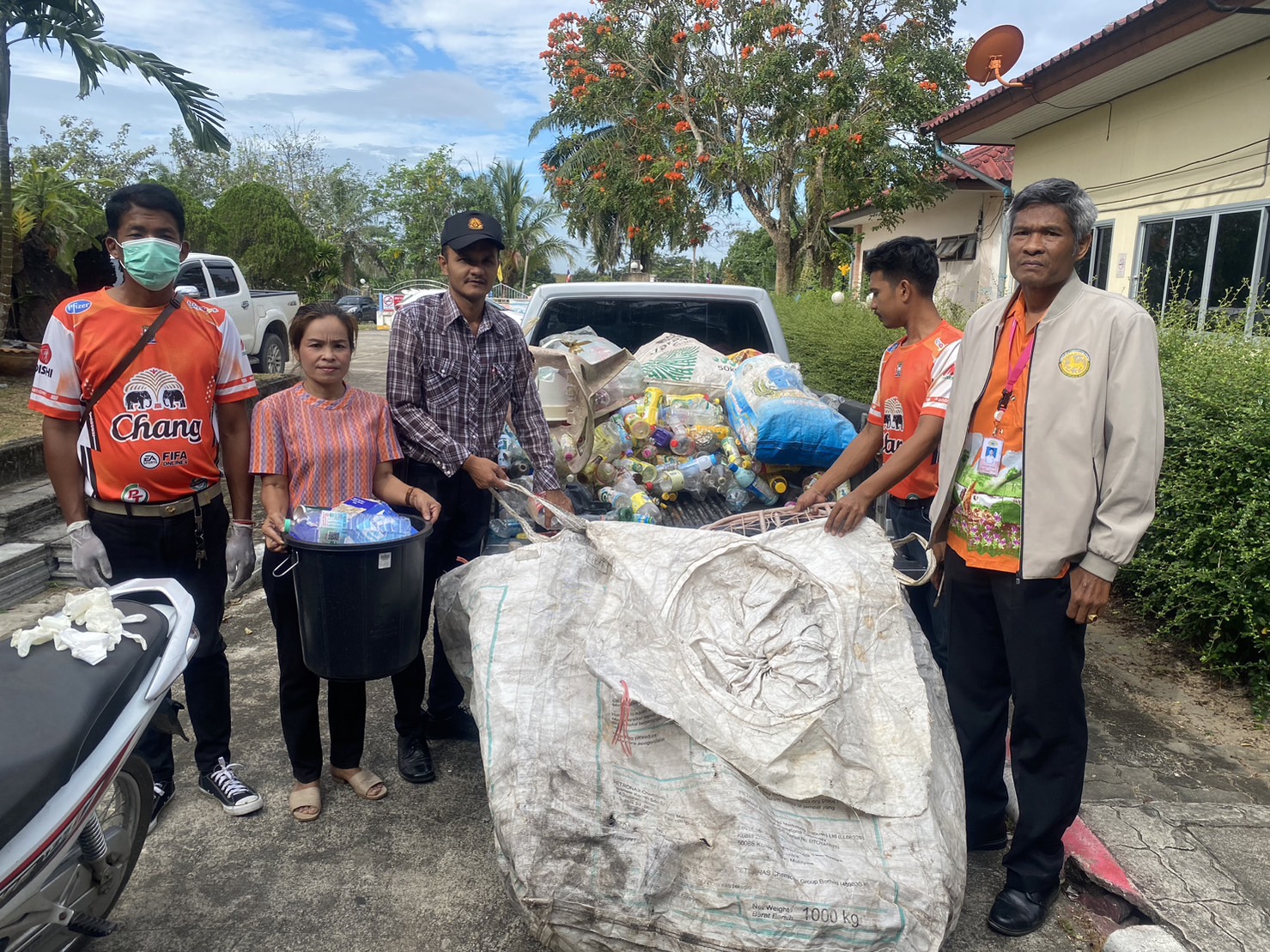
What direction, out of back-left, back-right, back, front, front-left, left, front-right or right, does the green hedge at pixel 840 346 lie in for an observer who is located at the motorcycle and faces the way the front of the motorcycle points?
back

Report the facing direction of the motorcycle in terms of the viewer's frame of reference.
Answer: facing the viewer and to the left of the viewer

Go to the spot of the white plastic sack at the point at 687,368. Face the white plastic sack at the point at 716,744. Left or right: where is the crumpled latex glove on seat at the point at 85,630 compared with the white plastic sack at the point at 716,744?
right

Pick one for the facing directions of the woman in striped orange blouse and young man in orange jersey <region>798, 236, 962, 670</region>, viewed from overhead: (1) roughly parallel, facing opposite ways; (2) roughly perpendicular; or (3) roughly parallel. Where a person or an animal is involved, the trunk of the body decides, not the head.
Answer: roughly perpendicular

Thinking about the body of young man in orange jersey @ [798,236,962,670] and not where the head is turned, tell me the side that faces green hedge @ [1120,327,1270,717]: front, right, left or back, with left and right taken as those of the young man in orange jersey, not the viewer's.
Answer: back

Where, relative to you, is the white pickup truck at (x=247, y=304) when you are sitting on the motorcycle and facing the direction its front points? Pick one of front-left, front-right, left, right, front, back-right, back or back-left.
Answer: back-right

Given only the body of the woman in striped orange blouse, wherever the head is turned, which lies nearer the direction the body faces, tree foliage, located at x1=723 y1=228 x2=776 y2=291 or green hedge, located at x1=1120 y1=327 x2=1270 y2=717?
the green hedge

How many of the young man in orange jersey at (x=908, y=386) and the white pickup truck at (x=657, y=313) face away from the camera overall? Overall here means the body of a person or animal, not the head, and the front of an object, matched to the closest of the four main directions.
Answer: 1

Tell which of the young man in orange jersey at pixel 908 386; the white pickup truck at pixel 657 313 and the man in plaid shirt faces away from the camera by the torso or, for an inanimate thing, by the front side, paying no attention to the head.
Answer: the white pickup truck
